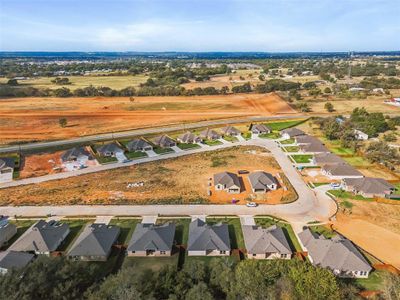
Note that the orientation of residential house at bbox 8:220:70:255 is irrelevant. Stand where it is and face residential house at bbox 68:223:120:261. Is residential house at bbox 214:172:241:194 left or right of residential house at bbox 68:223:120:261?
left

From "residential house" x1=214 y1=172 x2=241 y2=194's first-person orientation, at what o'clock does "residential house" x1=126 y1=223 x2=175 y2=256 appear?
"residential house" x1=126 y1=223 x2=175 y2=256 is roughly at 1 o'clock from "residential house" x1=214 y1=172 x2=241 y2=194.

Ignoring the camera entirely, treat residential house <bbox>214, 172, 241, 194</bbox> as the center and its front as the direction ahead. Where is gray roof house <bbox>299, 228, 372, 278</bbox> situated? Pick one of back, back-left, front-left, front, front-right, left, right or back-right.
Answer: front-left

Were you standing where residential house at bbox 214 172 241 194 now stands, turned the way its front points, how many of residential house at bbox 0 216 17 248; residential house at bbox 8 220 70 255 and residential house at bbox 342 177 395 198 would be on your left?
1

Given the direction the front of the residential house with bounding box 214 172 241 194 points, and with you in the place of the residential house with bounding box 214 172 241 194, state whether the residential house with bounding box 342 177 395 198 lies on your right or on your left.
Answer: on your left

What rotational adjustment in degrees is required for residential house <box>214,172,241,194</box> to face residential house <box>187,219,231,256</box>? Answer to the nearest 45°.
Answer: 0° — it already faces it

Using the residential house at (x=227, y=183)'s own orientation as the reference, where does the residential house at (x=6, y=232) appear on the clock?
the residential house at (x=6, y=232) is roughly at 2 o'clock from the residential house at (x=227, y=183).

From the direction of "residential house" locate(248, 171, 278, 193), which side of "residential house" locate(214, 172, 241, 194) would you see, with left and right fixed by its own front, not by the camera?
left

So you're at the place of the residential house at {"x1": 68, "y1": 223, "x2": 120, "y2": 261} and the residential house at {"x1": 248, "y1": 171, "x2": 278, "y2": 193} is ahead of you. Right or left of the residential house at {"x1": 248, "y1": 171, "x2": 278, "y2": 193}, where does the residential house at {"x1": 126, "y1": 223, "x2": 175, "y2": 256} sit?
right

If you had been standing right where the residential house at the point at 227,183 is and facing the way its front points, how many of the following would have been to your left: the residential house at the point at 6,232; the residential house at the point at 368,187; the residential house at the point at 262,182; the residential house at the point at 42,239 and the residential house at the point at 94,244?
2
